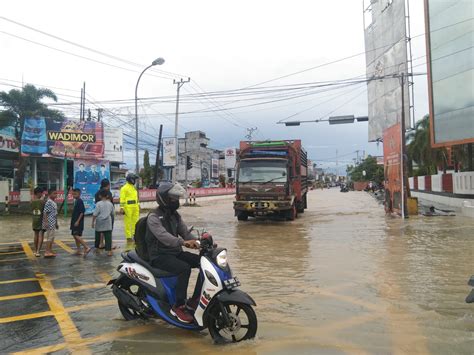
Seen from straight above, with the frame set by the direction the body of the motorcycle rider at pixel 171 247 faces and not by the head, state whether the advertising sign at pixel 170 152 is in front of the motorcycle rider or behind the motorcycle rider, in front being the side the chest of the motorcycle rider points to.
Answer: behind

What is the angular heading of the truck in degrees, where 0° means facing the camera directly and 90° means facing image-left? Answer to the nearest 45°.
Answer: approximately 0°

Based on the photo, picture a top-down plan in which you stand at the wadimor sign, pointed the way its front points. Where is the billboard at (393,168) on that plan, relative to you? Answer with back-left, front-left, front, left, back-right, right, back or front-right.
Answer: front-left

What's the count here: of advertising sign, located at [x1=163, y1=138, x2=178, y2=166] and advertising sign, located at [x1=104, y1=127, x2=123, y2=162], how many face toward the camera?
2

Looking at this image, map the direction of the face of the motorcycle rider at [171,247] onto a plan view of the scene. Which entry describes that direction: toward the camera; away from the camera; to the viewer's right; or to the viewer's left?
to the viewer's right

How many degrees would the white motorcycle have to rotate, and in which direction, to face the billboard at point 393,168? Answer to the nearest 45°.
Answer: approximately 90° to its left

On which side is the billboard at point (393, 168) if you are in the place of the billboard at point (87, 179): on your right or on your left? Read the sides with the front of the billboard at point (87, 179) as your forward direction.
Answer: on your left

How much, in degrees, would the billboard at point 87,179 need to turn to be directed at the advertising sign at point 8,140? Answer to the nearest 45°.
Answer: approximately 135° to its right

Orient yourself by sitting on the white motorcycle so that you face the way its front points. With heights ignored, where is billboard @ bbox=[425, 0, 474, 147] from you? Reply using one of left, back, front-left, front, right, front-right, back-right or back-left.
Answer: left

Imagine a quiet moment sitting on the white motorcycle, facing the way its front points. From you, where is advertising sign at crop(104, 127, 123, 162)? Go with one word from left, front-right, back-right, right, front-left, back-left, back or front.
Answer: back-left

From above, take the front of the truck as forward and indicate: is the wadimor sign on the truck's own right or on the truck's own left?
on the truck's own right

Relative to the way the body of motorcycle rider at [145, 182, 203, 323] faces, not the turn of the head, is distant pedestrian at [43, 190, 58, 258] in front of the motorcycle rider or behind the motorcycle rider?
behind
